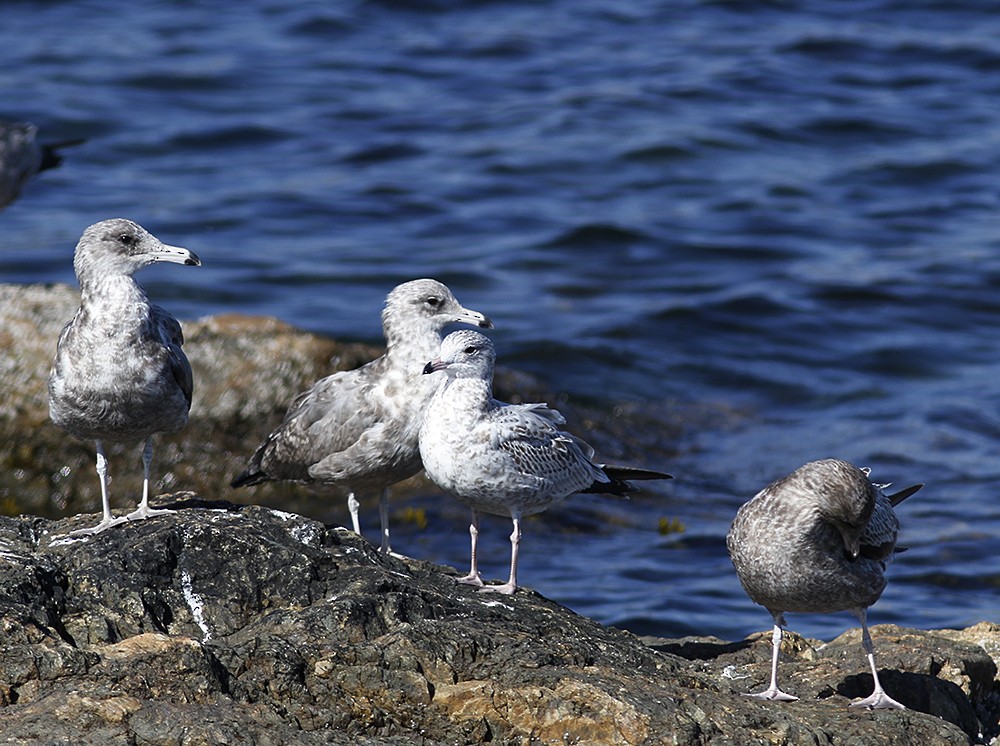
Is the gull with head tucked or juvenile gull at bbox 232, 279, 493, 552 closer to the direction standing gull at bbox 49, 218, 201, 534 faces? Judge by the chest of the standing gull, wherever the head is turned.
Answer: the gull with head tucked

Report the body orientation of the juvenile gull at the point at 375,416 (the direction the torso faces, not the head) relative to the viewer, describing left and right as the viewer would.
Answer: facing to the right of the viewer

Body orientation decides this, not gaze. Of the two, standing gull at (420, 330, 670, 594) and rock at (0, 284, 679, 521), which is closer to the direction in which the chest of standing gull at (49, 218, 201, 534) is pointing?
the standing gull

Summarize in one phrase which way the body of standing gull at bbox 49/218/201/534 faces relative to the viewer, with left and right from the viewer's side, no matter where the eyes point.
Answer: facing the viewer

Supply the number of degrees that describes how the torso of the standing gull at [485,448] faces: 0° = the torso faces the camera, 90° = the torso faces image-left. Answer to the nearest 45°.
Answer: approximately 45°

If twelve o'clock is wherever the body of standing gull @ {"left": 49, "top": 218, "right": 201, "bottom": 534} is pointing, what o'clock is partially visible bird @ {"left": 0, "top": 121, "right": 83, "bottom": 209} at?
The partially visible bird is roughly at 6 o'clock from the standing gull.

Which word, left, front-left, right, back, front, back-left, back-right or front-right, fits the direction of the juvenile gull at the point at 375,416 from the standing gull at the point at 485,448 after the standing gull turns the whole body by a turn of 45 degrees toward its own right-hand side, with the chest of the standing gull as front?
front-right

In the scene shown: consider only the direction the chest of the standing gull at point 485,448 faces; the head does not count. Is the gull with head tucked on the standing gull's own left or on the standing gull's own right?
on the standing gull's own left
